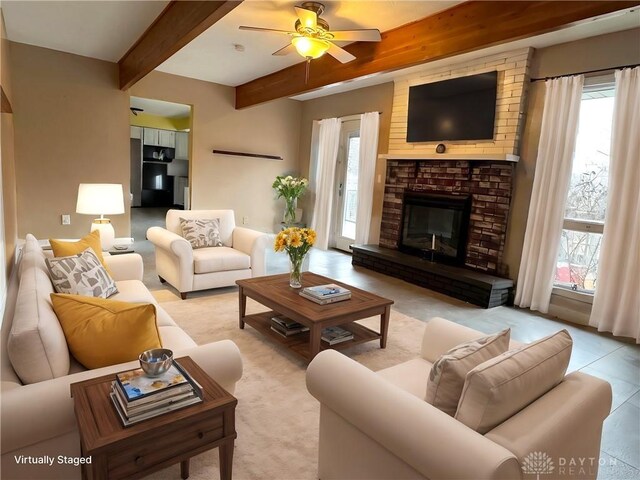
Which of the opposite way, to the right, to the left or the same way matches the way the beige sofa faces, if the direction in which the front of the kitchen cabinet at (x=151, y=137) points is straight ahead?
to the left

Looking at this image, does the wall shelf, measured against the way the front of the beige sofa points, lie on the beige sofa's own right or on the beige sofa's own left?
on the beige sofa's own left

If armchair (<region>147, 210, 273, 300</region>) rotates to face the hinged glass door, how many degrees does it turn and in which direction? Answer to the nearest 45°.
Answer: approximately 90° to its left

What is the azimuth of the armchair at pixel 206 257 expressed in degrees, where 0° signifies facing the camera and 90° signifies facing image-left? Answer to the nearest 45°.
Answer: approximately 315°

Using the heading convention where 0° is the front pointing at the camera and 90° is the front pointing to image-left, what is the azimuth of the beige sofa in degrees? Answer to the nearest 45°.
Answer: approximately 270°

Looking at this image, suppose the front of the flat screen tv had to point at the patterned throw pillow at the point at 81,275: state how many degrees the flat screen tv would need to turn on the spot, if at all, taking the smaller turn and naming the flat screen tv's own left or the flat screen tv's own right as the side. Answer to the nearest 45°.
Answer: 0° — it already faces it

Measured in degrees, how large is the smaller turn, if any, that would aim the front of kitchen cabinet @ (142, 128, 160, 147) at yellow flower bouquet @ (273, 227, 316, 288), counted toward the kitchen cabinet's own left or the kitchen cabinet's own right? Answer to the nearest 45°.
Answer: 0° — it already faces it
